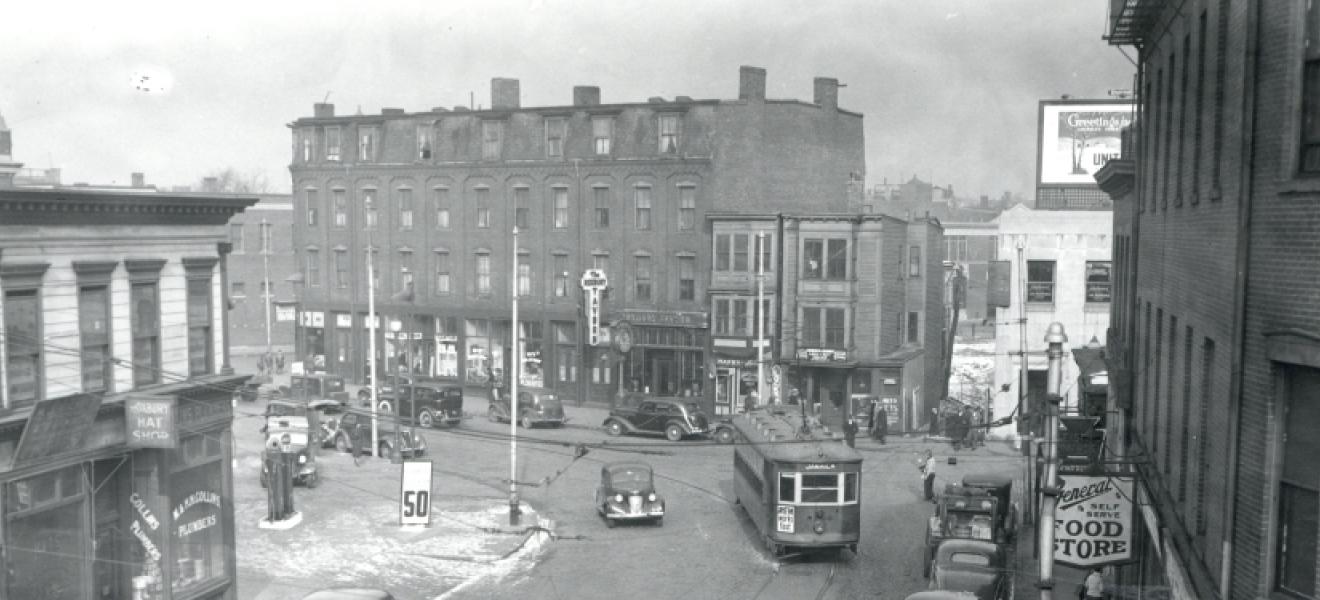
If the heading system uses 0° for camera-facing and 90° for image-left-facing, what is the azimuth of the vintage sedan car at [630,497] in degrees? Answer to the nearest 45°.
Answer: approximately 0°

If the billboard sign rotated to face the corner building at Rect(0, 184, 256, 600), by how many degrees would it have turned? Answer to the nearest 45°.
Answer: approximately 45° to its right

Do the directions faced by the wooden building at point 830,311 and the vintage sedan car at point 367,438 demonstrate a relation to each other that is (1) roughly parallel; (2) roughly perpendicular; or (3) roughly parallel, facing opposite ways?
roughly perpendicular

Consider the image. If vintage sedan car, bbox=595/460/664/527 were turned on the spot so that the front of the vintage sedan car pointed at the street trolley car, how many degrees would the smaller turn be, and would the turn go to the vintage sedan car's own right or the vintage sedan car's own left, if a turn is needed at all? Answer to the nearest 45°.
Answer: approximately 45° to the vintage sedan car's own left

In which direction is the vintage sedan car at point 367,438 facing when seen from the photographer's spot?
facing the viewer and to the right of the viewer

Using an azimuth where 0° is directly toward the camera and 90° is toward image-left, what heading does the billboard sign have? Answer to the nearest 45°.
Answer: approximately 0°

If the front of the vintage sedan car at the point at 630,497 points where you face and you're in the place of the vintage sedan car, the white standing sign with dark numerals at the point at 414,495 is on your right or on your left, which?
on your right
